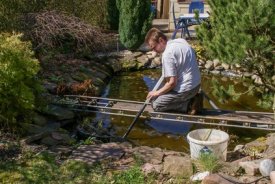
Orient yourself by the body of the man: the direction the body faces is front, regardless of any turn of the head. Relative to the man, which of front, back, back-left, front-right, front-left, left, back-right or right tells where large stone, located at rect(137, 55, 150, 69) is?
right

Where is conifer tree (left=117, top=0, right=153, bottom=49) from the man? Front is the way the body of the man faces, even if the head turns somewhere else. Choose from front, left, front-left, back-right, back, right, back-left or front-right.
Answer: right

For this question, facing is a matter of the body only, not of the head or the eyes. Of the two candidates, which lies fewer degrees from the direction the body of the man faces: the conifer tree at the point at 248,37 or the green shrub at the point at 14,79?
the green shrub

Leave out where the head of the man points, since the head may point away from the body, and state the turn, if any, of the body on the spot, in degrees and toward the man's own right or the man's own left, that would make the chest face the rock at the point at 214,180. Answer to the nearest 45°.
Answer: approximately 90° to the man's own left

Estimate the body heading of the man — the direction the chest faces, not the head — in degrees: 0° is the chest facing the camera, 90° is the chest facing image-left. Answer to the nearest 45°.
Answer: approximately 90°

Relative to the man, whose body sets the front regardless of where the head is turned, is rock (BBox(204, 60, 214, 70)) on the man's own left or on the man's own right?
on the man's own right

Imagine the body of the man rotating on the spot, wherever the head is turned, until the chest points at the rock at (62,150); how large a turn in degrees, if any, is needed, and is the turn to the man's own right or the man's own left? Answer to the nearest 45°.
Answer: approximately 45° to the man's own left

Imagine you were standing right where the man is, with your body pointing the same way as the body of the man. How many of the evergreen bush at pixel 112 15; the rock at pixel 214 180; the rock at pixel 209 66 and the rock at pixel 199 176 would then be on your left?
2

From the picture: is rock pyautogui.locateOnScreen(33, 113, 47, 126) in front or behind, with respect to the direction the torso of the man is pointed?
in front

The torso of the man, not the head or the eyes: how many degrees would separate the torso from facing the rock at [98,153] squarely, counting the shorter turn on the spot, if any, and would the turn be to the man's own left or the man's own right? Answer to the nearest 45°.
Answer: approximately 45° to the man's own left

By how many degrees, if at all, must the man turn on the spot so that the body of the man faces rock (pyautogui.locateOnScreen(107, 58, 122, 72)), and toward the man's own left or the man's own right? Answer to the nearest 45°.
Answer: approximately 90° to the man's own right
